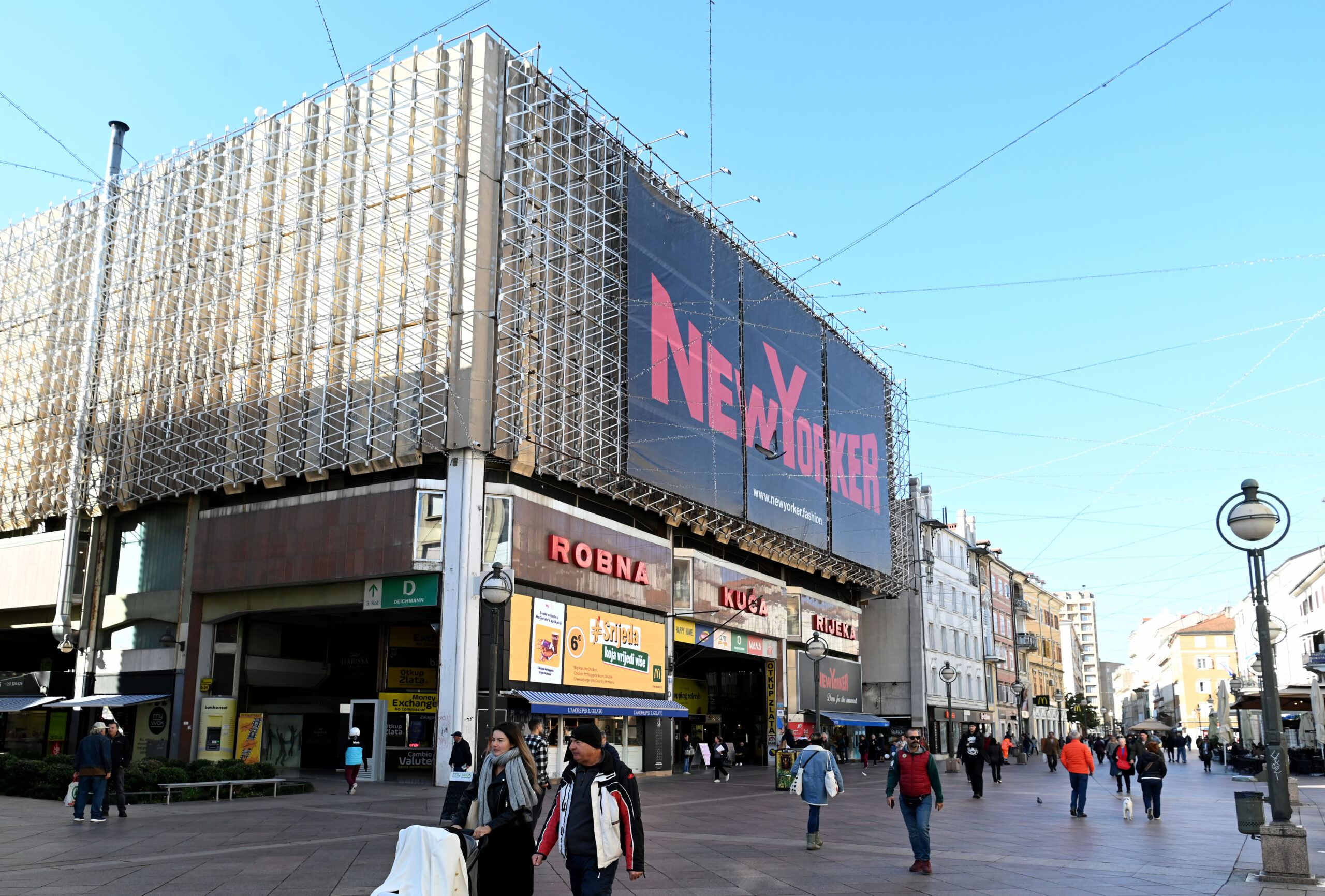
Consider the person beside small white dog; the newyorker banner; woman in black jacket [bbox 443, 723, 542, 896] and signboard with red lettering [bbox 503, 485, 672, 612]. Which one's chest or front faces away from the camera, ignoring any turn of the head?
the person beside small white dog

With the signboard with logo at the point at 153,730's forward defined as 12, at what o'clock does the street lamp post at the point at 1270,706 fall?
The street lamp post is roughly at 10 o'clock from the signboard with logo.

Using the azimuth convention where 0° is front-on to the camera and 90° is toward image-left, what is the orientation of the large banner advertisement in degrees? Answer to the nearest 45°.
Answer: approximately 315°

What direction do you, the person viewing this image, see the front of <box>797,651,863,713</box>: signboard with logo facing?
facing the viewer and to the right of the viewer

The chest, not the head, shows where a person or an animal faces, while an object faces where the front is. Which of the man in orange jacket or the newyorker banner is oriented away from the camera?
the man in orange jacket

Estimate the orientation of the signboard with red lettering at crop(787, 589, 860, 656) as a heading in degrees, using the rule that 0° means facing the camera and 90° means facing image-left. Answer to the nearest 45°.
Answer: approximately 315°

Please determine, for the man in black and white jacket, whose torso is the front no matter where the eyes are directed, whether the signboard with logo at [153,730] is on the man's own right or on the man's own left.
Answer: on the man's own right

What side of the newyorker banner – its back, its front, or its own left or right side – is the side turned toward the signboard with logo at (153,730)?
right

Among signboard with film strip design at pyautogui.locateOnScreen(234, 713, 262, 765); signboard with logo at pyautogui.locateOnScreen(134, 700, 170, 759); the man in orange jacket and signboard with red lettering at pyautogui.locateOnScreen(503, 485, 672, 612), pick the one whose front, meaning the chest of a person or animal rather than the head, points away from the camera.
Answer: the man in orange jacket

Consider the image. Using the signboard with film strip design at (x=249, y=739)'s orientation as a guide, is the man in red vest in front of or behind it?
in front
